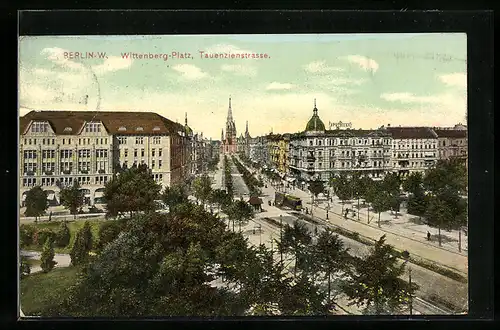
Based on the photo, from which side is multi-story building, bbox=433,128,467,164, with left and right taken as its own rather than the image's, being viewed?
front

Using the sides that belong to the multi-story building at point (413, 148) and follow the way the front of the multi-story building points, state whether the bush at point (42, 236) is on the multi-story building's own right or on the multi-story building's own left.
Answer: on the multi-story building's own right

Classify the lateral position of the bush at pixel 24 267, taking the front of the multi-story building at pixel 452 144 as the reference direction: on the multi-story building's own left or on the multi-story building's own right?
on the multi-story building's own right

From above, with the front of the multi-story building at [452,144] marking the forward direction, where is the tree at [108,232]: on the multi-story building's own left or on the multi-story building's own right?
on the multi-story building's own right

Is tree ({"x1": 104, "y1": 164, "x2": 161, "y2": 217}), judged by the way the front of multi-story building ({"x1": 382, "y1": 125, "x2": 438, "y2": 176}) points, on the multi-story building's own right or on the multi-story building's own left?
on the multi-story building's own right
